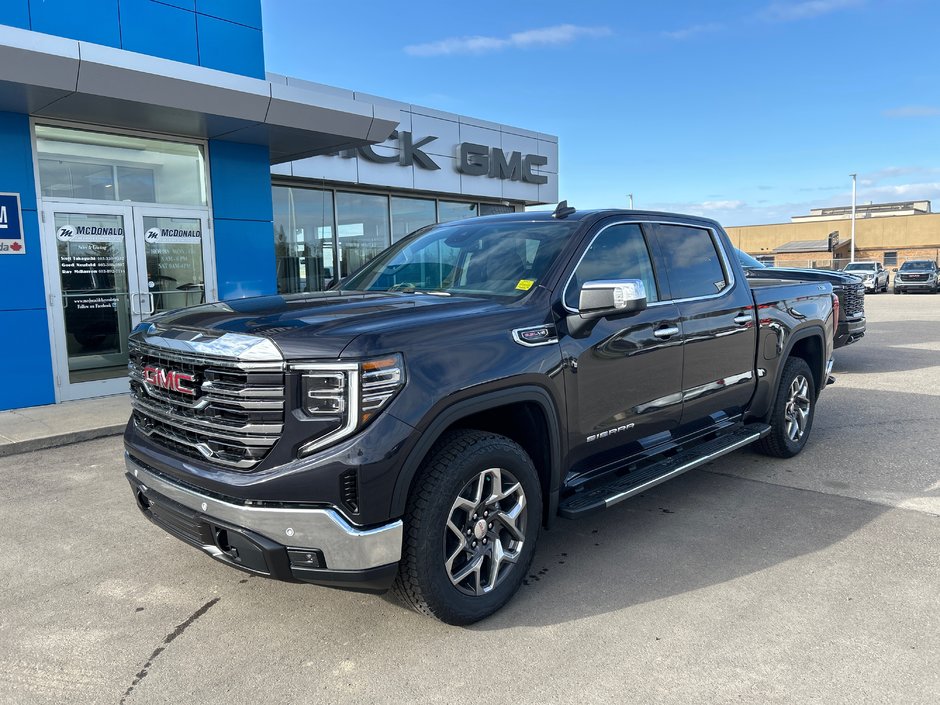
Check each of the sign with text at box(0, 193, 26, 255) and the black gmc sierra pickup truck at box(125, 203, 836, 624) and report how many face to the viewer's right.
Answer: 0

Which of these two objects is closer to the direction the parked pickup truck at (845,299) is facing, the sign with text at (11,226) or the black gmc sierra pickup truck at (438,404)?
the black gmc sierra pickup truck

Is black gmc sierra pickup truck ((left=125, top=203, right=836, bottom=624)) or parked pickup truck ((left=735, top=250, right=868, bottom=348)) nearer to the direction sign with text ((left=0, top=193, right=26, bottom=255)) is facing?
the black gmc sierra pickup truck

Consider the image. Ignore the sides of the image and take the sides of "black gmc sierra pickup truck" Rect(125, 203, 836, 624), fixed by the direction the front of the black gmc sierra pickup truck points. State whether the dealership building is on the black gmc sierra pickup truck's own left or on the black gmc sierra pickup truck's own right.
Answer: on the black gmc sierra pickup truck's own right

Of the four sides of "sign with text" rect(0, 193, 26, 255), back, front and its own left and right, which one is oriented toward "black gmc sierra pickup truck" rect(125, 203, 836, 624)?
front

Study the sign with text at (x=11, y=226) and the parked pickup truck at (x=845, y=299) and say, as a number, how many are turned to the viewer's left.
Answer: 0

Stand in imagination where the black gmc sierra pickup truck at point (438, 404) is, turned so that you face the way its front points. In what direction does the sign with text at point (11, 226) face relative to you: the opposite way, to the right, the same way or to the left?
to the left

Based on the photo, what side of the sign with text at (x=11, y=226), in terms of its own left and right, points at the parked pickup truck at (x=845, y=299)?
left

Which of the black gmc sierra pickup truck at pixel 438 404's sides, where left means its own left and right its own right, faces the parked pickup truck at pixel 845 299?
back

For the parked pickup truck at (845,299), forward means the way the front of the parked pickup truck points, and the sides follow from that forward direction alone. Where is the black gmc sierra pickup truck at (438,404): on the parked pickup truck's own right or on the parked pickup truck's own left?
on the parked pickup truck's own right
